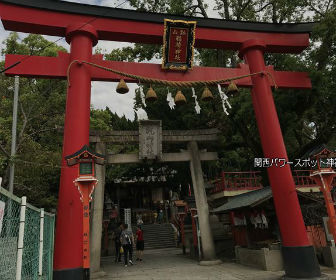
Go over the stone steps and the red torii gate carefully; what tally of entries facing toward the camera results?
2

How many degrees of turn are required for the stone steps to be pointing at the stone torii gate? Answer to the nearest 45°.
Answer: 0° — it already faces it

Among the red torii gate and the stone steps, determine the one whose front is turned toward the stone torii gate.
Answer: the stone steps

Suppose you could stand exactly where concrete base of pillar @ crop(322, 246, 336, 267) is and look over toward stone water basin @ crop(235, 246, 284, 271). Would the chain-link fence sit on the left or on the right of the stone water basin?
left

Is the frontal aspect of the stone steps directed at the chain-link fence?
yes

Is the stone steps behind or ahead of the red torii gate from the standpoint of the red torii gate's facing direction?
behind

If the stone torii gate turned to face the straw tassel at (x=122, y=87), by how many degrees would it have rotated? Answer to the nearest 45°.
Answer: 0° — it already faces it

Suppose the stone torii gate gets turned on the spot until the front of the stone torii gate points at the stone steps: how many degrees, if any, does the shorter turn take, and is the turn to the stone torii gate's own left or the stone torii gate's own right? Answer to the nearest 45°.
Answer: approximately 180°

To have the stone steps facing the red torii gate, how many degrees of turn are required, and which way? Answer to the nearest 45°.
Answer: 0° — it already faces it

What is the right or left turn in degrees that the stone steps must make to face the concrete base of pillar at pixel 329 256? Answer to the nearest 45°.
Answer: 0° — it already faces it

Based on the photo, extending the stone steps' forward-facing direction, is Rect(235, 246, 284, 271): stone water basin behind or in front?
in front

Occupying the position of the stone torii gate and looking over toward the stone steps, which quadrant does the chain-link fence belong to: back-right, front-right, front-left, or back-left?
back-left

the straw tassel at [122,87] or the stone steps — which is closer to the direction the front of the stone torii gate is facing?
the straw tassel
